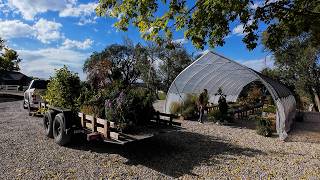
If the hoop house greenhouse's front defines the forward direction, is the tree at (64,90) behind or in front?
in front

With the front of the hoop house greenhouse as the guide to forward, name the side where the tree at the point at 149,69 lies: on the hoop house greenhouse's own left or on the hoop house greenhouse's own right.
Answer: on the hoop house greenhouse's own right

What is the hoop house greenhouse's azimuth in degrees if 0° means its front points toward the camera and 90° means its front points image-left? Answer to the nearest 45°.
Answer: approximately 45°

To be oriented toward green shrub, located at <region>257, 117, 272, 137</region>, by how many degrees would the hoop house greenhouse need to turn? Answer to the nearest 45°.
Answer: approximately 45° to its left

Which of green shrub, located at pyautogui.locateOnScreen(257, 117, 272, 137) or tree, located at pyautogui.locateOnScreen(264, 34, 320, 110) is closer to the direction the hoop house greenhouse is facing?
the green shrub

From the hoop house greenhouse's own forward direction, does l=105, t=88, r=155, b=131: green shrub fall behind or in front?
in front

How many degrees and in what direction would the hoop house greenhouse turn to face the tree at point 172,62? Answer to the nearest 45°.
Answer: approximately 135° to its right

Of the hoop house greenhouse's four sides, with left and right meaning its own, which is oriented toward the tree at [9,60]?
right
